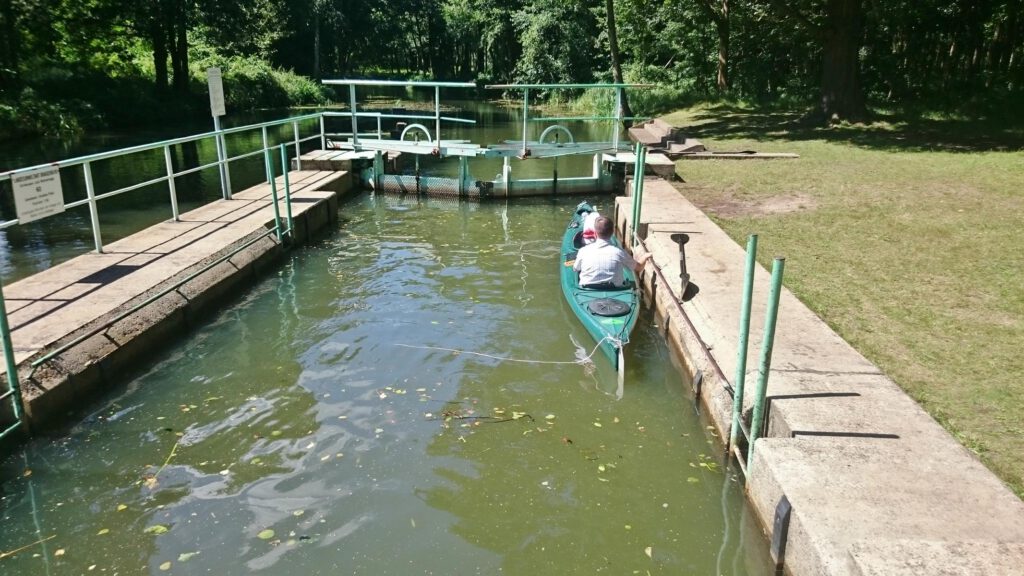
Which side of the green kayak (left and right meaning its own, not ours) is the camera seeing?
back

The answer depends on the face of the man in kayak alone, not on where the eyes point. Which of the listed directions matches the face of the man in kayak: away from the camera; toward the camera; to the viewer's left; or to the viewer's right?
away from the camera

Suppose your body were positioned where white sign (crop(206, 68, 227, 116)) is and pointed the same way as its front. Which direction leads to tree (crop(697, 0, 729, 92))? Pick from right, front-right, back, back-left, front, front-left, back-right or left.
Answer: back-left

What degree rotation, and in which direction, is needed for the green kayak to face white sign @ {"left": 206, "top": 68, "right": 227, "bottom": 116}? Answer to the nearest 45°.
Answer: approximately 45° to its left

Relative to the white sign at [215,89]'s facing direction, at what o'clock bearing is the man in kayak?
The man in kayak is roughly at 11 o'clock from the white sign.

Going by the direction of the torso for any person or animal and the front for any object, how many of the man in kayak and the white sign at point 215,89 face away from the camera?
1

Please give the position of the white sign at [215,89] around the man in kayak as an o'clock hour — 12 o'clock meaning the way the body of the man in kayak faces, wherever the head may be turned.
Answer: The white sign is roughly at 10 o'clock from the man in kayak.

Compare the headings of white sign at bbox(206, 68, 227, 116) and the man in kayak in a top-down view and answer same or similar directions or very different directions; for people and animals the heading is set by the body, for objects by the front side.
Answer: very different directions

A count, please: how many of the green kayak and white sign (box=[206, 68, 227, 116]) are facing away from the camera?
1

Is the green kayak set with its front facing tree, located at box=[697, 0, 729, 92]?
yes

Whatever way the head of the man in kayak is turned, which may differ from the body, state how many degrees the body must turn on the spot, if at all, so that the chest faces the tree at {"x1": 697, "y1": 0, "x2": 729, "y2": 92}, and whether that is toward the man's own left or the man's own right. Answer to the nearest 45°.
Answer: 0° — they already face it

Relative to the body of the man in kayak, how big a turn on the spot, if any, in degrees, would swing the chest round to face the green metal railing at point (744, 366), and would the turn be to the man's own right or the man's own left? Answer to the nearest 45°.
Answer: approximately 180°

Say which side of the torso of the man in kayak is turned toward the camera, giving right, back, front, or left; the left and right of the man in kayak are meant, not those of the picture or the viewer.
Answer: back

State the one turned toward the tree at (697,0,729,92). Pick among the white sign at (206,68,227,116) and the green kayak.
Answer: the green kayak

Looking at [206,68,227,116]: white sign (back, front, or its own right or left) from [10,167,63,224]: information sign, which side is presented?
front

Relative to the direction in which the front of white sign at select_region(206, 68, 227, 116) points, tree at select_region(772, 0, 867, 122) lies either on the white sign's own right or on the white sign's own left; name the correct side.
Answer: on the white sign's own left
